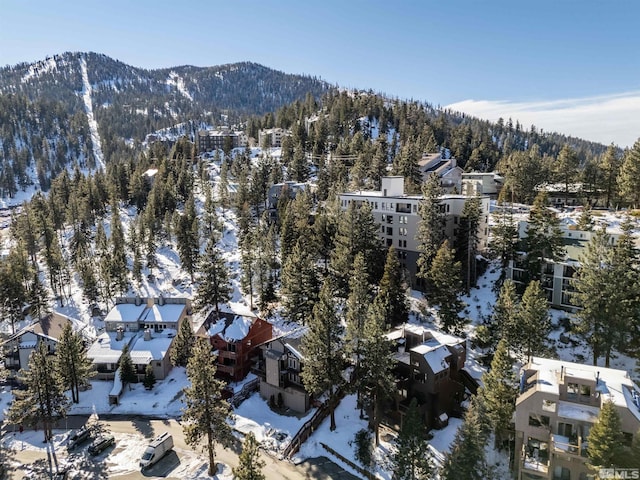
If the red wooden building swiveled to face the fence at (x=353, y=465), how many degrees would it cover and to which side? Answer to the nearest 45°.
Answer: approximately 90° to its left

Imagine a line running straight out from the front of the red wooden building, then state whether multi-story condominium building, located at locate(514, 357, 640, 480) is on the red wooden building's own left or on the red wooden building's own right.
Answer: on the red wooden building's own left

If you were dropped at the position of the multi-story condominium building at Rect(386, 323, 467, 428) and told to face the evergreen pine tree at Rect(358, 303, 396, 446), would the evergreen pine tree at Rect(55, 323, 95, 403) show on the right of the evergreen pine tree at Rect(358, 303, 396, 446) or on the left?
right

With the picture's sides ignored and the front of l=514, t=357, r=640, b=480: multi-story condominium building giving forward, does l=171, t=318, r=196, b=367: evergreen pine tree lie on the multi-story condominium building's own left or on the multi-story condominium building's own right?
on the multi-story condominium building's own right

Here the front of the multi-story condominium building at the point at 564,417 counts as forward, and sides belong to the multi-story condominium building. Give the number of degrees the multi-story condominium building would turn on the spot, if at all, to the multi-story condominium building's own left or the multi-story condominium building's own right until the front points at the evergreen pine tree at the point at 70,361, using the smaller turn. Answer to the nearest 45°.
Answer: approximately 90° to the multi-story condominium building's own right

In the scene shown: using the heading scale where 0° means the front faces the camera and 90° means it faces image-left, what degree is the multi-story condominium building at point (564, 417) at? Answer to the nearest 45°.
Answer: approximately 0°
